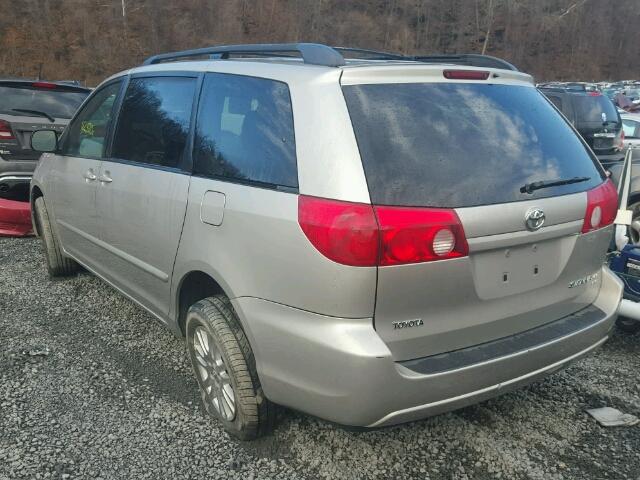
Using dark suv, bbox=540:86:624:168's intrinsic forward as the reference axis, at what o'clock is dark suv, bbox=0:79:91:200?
dark suv, bbox=0:79:91:200 is roughly at 9 o'clock from dark suv, bbox=540:86:624:168.

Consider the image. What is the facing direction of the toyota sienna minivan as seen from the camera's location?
facing away from the viewer and to the left of the viewer

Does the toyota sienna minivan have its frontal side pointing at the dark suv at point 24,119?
yes

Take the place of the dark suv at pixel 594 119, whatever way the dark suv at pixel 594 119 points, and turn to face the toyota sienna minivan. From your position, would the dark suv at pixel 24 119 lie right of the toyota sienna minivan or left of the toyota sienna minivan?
right

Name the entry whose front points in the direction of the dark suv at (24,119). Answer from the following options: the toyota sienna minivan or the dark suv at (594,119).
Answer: the toyota sienna minivan

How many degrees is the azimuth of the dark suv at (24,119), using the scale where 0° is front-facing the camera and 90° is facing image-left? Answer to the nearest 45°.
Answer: approximately 180°

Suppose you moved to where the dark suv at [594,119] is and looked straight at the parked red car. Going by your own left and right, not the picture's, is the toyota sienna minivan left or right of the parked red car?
left

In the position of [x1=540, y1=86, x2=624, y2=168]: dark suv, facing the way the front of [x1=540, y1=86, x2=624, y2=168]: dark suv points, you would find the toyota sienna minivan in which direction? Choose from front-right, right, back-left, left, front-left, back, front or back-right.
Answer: back-left

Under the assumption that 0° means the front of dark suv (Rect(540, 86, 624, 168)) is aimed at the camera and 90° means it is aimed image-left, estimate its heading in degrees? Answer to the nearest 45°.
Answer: approximately 135°
